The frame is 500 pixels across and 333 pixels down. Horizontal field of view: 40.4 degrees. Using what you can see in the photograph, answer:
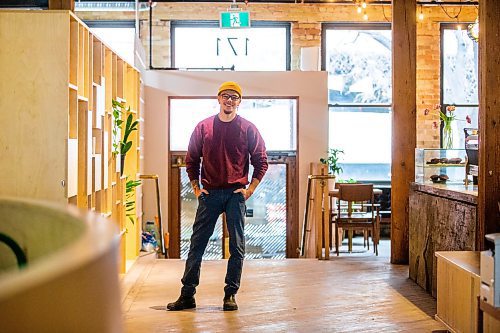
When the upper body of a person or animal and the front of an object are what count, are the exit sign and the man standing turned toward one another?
no

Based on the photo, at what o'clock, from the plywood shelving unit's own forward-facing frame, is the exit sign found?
The exit sign is roughly at 10 o'clock from the plywood shelving unit.

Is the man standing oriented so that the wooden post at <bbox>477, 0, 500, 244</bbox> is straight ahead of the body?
no

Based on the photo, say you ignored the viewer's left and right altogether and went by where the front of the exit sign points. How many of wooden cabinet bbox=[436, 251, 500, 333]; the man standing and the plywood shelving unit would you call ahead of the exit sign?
3

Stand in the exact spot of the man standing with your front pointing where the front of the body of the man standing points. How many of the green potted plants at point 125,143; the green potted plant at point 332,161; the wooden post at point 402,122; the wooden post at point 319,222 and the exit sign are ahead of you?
0

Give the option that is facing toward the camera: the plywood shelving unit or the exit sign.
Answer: the exit sign

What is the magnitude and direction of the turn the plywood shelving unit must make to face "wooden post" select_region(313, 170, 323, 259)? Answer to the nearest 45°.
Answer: approximately 45° to its left

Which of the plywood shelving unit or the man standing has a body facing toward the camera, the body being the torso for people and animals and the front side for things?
the man standing

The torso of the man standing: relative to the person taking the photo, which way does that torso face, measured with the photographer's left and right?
facing the viewer

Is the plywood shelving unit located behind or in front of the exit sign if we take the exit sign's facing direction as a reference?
in front

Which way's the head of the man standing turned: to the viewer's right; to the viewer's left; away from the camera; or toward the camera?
toward the camera

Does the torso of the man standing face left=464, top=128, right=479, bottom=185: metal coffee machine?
no

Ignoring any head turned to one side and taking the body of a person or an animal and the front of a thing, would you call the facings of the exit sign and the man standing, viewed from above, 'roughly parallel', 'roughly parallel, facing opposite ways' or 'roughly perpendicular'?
roughly parallel

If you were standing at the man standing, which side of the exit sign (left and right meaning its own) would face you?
front

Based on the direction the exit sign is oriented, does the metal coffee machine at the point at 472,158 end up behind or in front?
in front

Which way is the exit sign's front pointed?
toward the camera

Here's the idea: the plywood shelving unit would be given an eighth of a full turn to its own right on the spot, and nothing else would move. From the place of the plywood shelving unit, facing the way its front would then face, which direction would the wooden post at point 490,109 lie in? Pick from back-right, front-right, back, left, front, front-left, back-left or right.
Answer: front-left

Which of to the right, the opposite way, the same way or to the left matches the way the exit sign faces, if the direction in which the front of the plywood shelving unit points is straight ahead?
to the right

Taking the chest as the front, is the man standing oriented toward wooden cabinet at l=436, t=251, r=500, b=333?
no

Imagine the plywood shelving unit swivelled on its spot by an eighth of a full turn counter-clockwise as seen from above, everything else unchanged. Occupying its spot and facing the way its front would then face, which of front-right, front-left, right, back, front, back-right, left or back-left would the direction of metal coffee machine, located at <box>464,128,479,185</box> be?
front-right

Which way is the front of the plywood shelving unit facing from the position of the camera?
facing to the right of the viewer

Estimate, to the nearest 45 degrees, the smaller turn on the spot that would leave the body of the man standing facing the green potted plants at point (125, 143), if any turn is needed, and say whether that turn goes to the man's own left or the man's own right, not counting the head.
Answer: approximately 135° to the man's own right

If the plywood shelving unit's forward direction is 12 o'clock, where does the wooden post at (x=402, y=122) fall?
The wooden post is roughly at 11 o'clock from the plywood shelving unit.
